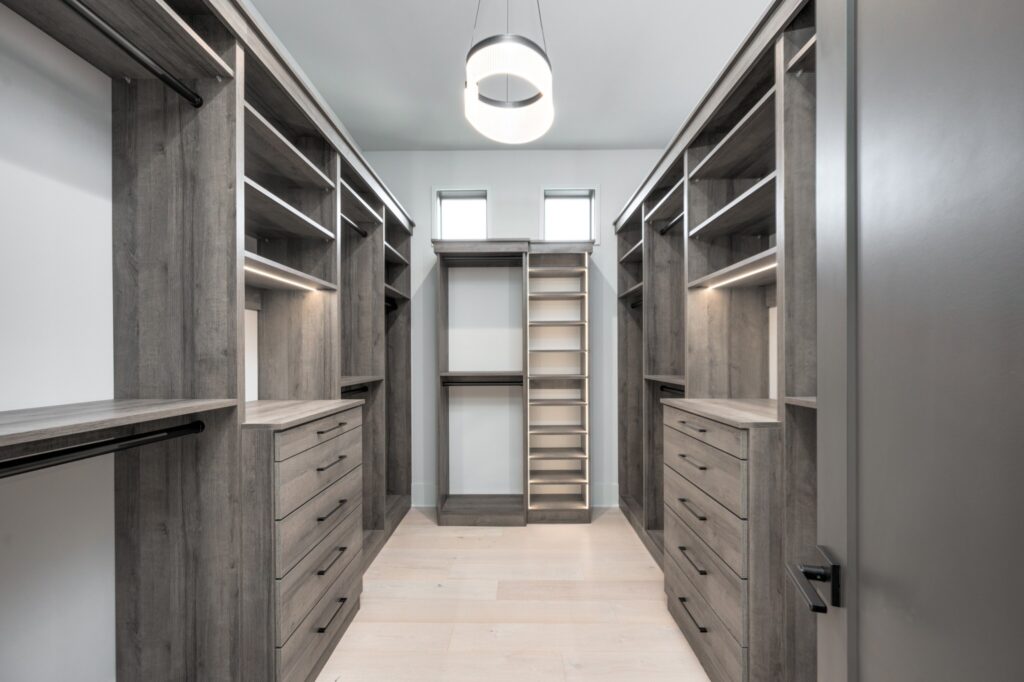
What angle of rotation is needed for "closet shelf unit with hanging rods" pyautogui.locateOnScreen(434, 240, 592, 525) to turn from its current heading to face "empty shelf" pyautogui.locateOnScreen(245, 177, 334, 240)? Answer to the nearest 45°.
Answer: approximately 45° to its right

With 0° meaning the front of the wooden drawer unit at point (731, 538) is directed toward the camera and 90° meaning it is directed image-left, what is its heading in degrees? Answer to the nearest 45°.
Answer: approximately 45°

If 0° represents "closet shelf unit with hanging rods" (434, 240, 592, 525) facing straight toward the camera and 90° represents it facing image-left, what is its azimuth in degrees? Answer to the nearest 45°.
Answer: approximately 0°
